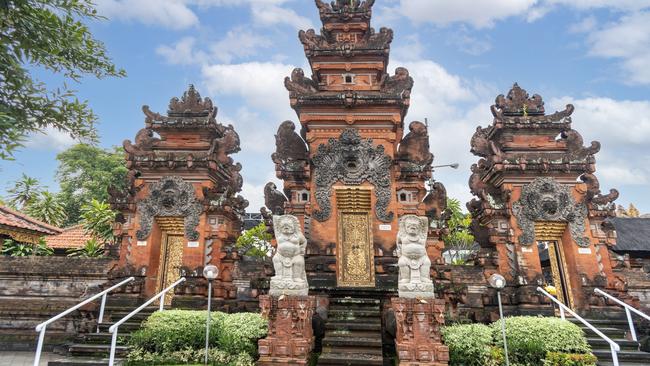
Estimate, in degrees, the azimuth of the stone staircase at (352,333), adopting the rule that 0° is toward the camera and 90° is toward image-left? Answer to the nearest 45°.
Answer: approximately 0°

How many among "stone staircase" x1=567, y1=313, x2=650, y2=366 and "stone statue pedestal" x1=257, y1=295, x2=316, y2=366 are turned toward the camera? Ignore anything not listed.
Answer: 2

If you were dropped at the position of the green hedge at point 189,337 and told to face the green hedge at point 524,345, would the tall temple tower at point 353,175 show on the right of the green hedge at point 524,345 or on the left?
left

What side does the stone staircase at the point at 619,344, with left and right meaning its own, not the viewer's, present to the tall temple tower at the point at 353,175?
right

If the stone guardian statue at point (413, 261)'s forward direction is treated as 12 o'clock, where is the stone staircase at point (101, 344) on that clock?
The stone staircase is roughly at 3 o'clock from the stone guardian statue.

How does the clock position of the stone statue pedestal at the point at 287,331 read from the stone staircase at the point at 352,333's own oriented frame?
The stone statue pedestal is roughly at 2 o'clock from the stone staircase.
